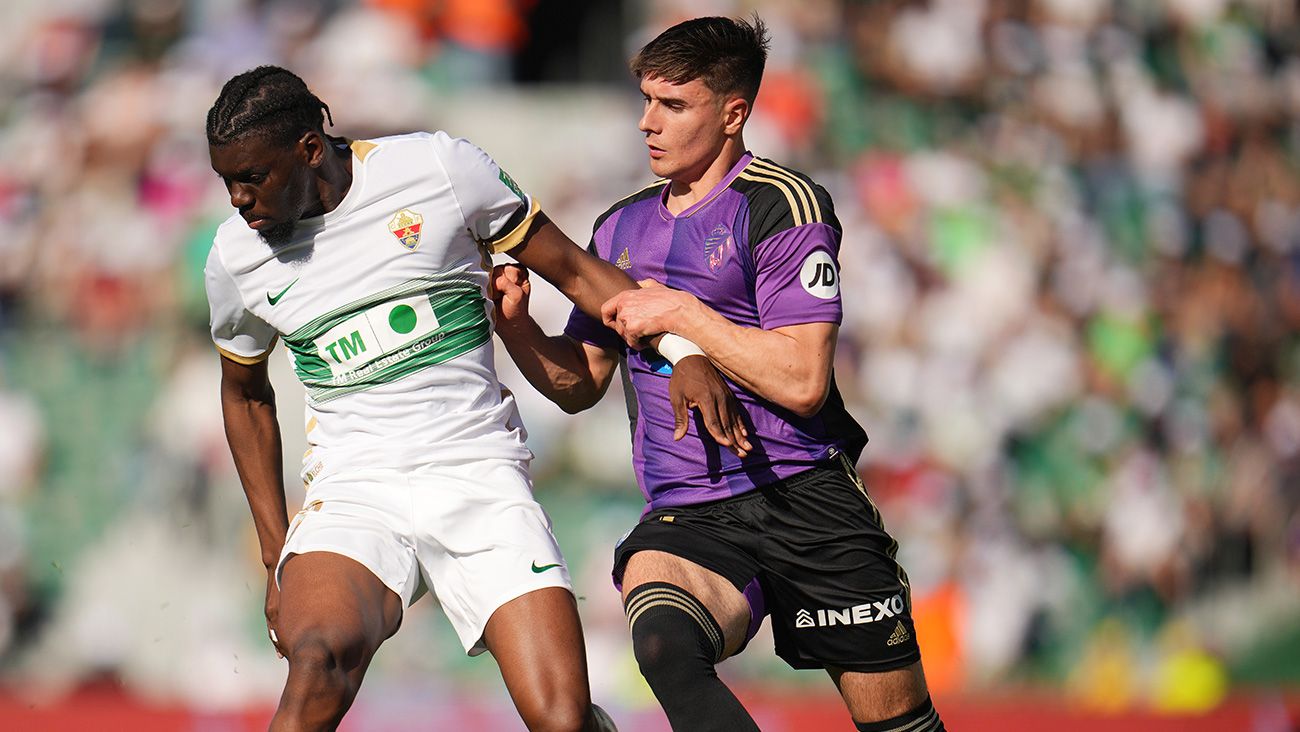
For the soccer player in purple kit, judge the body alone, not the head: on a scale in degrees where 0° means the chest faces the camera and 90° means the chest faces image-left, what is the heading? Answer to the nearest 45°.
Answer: approximately 45°

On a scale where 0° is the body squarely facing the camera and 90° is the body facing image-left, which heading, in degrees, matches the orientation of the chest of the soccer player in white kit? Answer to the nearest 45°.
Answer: approximately 0°

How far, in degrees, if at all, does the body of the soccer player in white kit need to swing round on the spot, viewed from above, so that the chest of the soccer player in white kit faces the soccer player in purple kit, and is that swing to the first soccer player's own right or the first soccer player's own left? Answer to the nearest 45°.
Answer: approximately 90° to the first soccer player's own left

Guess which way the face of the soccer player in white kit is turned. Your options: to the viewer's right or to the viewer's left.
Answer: to the viewer's left

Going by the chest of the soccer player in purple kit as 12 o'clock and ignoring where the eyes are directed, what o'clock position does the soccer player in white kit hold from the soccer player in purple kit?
The soccer player in white kit is roughly at 1 o'clock from the soccer player in purple kit.
